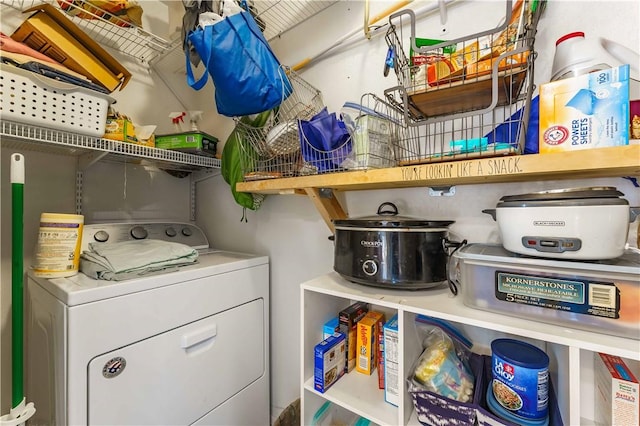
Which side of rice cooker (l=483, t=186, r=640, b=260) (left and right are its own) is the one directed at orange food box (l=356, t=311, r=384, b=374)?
right

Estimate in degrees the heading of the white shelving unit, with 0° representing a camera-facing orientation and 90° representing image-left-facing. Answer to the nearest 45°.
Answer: approximately 45°

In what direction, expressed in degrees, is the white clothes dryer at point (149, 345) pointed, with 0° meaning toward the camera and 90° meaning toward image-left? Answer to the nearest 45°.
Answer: approximately 315°

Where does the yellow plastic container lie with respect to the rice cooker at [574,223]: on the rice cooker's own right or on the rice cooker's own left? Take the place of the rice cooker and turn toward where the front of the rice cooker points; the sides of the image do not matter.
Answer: on the rice cooker's own right

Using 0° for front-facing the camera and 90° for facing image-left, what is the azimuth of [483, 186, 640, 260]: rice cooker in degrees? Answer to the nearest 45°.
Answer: approximately 0°
